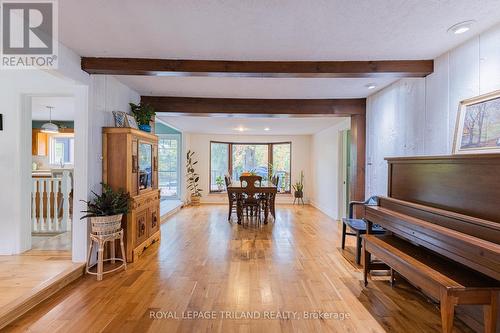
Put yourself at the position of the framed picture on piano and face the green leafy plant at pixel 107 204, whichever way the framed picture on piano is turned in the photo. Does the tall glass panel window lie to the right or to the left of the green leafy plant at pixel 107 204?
right

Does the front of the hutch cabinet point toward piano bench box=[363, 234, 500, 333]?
yes

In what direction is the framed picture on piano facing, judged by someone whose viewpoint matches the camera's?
facing the viewer and to the left of the viewer

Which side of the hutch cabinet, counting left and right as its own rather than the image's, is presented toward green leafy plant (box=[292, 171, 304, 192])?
left

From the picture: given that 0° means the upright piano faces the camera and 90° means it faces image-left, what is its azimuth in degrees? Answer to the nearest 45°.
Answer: approximately 45°

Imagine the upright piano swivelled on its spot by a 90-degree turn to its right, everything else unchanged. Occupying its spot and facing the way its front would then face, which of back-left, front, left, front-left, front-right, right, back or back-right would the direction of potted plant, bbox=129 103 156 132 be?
front-left

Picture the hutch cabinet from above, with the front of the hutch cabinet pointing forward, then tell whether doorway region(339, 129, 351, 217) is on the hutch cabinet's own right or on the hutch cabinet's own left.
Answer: on the hutch cabinet's own left

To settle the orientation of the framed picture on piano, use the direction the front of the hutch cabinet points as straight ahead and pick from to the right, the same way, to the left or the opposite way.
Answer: the opposite way

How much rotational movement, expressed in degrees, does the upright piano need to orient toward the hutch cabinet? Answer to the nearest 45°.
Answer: approximately 45° to its right
